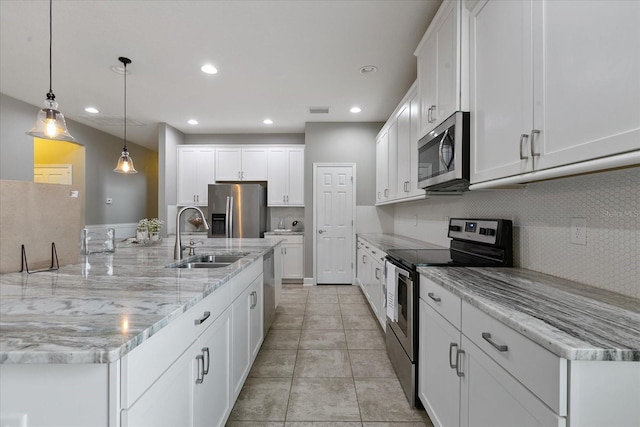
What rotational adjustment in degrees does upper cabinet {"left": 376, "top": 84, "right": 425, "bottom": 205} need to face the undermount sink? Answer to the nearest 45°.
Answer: approximately 45° to its left

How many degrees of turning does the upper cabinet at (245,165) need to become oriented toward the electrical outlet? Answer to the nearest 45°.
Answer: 0° — it already faces it

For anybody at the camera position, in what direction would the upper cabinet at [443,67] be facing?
facing to the left of the viewer

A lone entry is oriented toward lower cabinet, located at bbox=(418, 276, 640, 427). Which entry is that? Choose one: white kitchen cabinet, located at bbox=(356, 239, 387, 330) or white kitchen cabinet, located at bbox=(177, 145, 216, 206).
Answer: white kitchen cabinet, located at bbox=(177, 145, 216, 206)

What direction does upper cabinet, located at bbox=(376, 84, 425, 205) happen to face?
to the viewer's left

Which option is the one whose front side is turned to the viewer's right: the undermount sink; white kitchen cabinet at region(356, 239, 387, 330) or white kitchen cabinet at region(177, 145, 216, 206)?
the undermount sink

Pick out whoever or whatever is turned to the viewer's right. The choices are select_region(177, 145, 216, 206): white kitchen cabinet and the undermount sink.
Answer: the undermount sink

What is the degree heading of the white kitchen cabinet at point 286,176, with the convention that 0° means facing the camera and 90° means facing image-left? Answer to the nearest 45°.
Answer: approximately 0°
